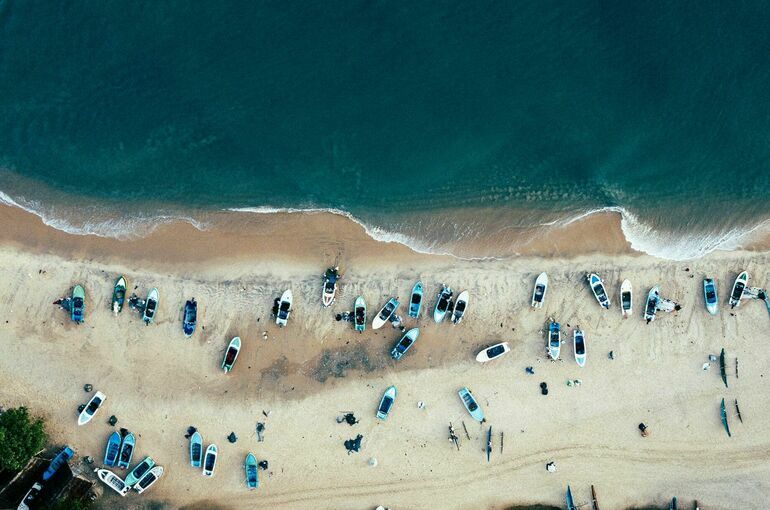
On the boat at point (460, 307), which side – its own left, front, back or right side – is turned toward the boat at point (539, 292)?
right

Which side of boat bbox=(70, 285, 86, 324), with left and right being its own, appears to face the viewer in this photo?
back

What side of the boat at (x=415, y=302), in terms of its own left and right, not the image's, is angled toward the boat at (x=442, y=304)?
right

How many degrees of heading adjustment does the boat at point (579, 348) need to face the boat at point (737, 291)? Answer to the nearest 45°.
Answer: approximately 90° to its left

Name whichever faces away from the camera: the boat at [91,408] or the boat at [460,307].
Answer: the boat at [460,307]

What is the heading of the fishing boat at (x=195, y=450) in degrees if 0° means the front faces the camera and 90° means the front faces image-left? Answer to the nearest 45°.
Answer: approximately 180°

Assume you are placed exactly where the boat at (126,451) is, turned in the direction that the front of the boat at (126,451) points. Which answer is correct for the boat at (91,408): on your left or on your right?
on your left

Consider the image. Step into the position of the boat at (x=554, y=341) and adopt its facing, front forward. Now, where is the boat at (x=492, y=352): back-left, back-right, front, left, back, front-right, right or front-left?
right
